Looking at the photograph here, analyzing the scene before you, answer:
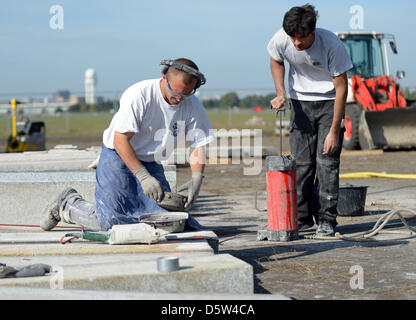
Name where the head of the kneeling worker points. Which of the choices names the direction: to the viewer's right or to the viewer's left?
to the viewer's right

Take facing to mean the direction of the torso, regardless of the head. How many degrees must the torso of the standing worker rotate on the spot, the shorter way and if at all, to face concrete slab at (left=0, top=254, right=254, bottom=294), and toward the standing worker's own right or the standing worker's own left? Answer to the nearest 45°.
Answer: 0° — they already face it

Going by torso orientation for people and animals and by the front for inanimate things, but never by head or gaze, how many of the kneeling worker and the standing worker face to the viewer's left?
0

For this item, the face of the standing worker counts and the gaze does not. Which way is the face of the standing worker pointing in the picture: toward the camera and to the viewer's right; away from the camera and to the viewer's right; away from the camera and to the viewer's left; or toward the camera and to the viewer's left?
toward the camera and to the viewer's left

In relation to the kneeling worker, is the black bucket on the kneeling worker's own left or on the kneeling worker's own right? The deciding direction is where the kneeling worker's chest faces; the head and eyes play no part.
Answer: on the kneeling worker's own left

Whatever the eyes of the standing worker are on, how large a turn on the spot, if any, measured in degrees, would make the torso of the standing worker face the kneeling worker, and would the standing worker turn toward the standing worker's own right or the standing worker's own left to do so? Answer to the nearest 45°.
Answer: approximately 45° to the standing worker's own right

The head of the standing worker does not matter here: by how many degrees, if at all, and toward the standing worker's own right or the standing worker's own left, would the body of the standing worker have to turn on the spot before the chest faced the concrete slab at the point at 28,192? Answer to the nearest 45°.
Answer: approximately 90° to the standing worker's own right

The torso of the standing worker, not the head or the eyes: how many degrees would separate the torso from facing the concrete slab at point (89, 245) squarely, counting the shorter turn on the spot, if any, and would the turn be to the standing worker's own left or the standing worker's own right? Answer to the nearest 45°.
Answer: approximately 45° to the standing worker's own right

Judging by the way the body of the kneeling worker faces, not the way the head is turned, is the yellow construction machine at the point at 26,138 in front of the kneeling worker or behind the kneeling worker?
behind

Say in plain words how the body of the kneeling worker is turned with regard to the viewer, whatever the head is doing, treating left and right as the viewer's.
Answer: facing the viewer and to the right of the viewer

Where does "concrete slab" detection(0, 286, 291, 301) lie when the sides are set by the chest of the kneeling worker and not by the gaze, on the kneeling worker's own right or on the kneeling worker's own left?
on the kneeling worker's own right

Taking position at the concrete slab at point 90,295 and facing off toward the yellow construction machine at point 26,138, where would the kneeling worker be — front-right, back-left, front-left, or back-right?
front-right

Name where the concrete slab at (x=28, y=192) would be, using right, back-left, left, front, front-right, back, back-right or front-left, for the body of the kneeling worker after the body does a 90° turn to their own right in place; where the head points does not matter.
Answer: right

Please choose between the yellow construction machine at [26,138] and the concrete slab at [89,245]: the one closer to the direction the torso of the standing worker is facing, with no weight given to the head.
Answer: the concrete slab

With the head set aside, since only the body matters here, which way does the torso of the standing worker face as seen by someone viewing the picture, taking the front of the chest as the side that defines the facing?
toward the camera

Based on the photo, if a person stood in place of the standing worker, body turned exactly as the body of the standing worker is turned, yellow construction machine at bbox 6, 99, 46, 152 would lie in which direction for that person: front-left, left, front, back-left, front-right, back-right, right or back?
back-right

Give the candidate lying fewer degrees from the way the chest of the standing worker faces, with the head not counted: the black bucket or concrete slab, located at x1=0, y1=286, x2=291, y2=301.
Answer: the concrete slab

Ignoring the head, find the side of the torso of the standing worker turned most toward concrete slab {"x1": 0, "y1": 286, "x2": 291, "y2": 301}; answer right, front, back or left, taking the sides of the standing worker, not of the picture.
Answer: front
